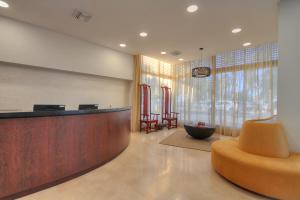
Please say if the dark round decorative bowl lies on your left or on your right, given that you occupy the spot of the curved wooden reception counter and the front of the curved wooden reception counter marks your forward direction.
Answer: on your left

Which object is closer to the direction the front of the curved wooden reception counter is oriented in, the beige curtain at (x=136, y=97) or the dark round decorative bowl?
the dark round decorative bowl

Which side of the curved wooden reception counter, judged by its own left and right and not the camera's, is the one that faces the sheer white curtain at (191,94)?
left

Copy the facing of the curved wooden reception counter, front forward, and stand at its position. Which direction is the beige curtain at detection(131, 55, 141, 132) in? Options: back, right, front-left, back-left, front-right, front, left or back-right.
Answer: left

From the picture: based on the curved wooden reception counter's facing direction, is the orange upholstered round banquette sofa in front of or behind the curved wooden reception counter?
in front

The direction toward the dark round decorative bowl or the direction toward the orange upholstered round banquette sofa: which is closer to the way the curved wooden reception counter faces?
the orange upholstered round banquette sofa

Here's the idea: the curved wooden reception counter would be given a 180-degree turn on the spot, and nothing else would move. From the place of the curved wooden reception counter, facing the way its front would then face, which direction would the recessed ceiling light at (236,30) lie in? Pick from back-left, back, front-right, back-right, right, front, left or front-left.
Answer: back-right

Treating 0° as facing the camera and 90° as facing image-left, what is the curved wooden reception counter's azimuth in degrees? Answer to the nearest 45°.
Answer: approximately 315°
